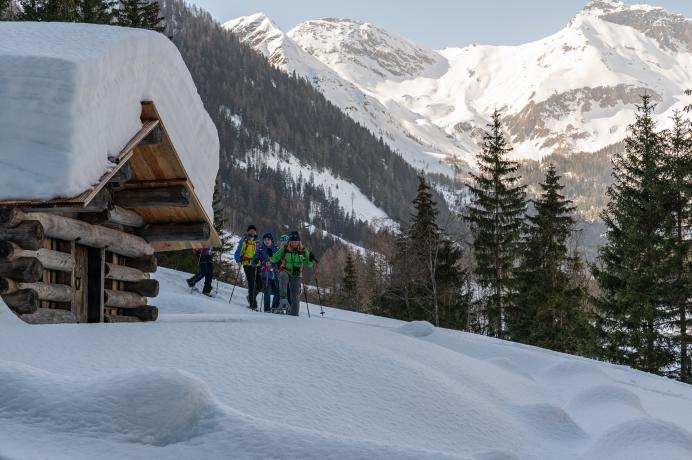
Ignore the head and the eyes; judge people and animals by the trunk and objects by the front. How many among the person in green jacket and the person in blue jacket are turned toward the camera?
2

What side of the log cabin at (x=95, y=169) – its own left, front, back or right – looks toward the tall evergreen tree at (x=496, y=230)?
left

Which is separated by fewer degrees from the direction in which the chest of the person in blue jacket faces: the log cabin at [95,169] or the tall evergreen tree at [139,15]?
the log cabin

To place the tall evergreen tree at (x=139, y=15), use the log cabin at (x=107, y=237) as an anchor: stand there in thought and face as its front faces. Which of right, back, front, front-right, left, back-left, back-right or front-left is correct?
back-left

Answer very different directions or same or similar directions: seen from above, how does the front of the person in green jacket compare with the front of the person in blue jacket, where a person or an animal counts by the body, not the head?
same or similar directions

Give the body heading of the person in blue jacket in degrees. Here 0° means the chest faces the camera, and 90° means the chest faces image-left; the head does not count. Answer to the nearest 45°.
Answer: approximately 0°

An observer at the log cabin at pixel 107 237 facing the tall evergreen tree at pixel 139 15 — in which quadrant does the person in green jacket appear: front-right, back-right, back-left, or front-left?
front-right

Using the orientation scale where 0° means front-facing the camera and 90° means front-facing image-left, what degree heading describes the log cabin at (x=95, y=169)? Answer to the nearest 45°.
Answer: approximately 315°

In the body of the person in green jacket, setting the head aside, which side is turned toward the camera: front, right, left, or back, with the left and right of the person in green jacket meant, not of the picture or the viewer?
front

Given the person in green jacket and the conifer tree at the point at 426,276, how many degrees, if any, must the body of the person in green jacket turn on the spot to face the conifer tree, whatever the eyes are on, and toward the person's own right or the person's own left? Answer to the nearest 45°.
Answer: approximately 180°
